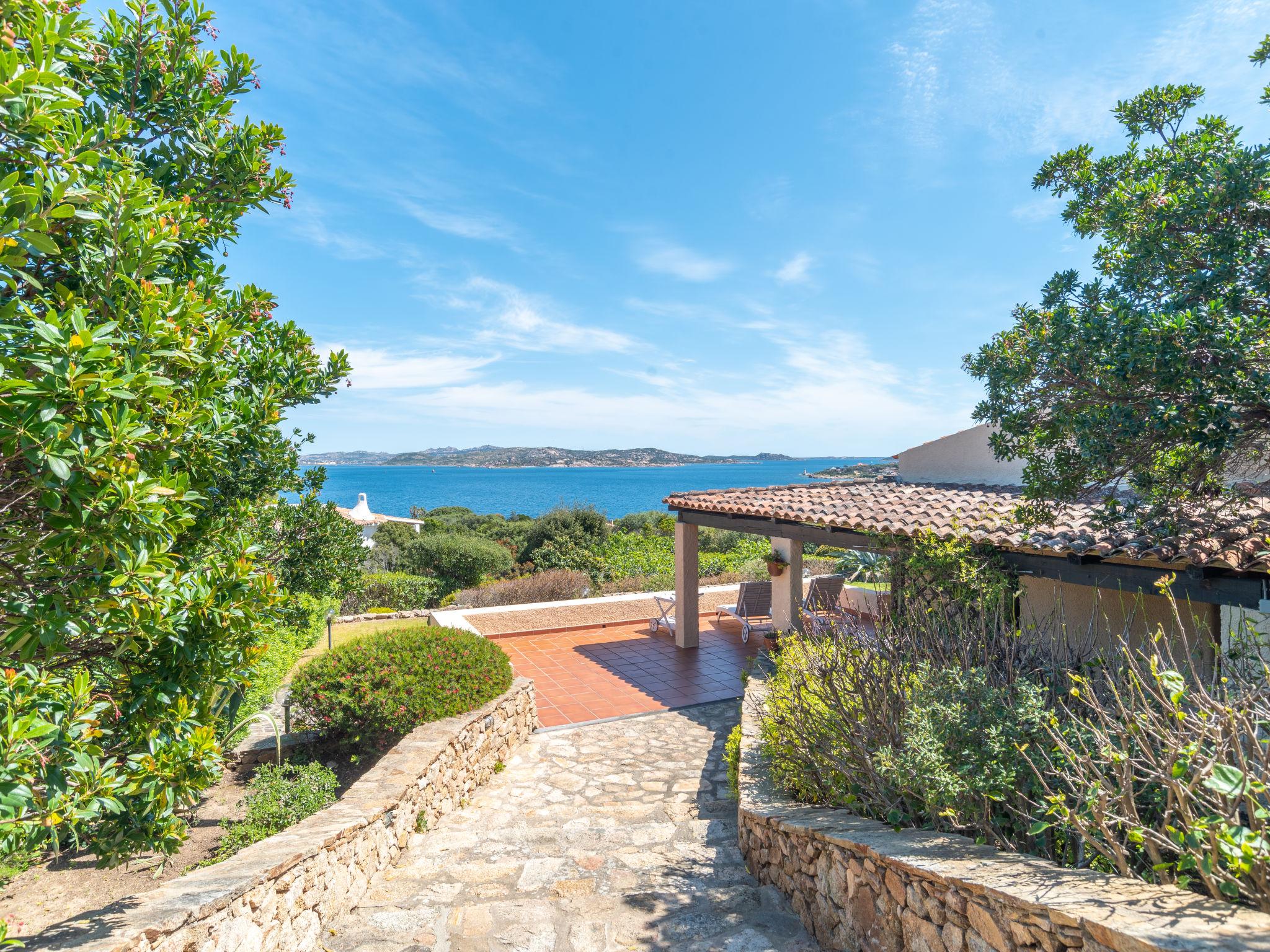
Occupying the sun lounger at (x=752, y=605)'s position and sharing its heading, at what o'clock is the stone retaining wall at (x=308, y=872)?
The stone retaining wall is roughly at 8 o'clock from the sun lounger.

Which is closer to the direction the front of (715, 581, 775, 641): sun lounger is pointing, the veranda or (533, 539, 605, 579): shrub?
the shrub

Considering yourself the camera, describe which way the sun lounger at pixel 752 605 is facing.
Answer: facing away from the viewer and to the left of the viewer

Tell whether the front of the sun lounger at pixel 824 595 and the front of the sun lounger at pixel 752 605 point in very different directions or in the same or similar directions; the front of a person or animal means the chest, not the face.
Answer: same or similar directions

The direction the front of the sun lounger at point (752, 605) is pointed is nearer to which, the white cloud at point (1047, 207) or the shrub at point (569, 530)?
the shrub

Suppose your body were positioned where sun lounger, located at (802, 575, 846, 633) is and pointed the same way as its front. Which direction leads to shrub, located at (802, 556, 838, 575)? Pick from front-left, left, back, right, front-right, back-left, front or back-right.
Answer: front-right

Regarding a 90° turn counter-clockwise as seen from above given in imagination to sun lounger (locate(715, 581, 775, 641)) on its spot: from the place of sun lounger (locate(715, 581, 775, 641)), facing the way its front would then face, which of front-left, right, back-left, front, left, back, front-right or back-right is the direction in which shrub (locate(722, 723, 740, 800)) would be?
front-left

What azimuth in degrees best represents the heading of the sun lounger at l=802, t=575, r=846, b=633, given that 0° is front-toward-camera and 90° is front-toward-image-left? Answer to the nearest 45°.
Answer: approximately 135°
